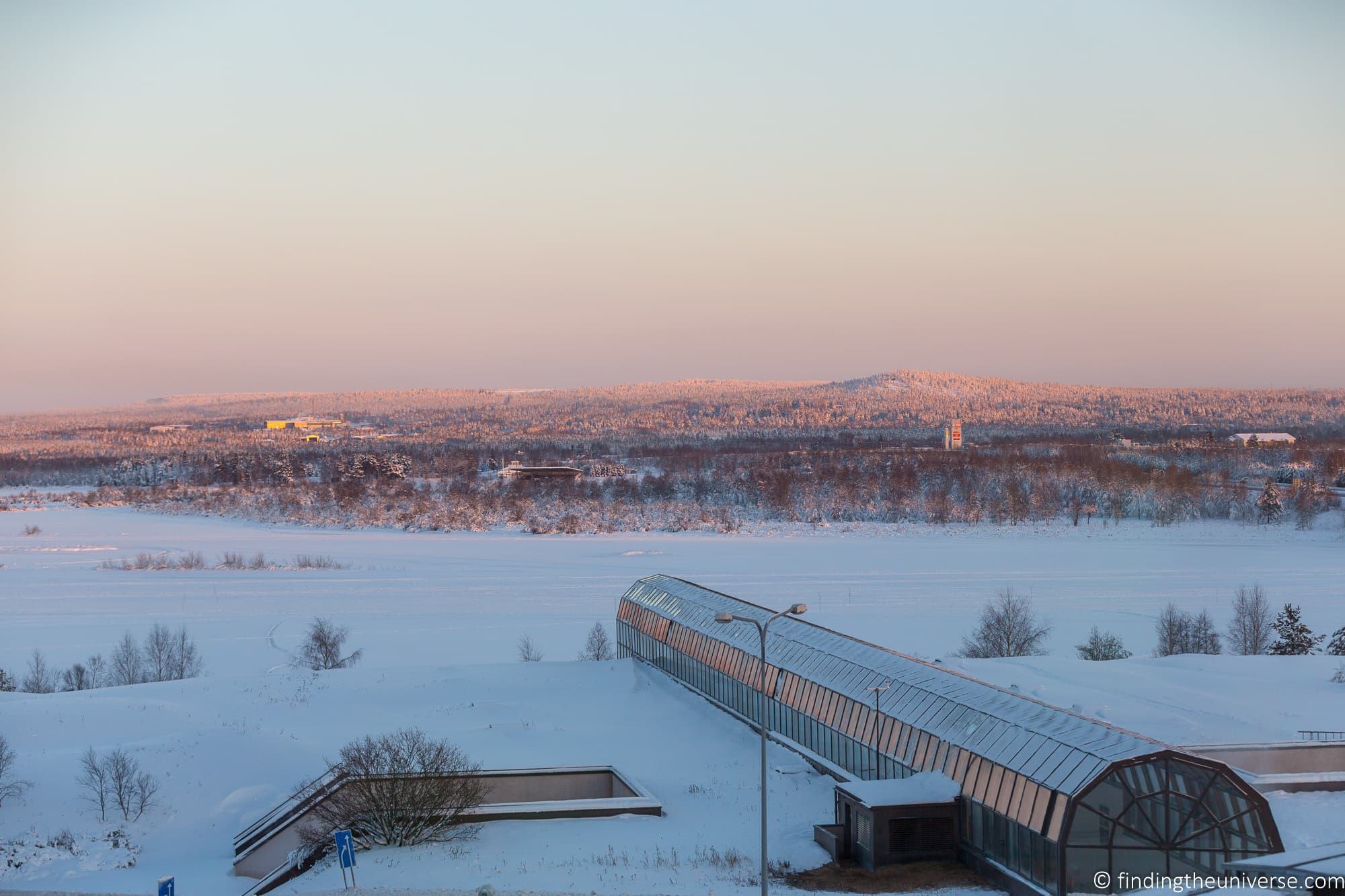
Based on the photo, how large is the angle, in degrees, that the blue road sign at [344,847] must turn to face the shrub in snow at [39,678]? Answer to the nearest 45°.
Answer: approximately 180°

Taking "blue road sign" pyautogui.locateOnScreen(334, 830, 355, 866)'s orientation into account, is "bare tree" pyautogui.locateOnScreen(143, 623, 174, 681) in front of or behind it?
behind

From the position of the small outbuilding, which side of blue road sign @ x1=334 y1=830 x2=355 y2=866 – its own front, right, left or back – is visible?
left

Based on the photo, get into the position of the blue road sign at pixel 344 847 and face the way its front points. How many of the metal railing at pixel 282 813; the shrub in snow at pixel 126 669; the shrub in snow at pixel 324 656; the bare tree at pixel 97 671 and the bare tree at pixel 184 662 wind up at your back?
5

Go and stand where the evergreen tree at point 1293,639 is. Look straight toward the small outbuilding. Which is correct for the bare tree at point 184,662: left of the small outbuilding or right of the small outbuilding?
right

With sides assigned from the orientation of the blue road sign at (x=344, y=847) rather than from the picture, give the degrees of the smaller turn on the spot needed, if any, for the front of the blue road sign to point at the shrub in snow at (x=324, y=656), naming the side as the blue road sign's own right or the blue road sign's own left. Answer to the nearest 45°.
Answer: approximately 180°

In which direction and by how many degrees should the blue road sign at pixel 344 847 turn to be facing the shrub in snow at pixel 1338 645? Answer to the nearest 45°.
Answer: approximately 90° to its left

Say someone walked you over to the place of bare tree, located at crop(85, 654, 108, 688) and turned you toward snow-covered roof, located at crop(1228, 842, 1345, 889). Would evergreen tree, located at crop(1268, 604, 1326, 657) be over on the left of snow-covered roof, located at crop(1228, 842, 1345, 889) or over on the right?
left

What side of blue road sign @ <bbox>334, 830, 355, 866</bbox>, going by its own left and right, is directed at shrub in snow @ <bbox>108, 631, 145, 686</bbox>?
back

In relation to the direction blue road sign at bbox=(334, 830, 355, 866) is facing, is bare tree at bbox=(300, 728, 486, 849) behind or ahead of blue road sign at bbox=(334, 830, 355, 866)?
behind

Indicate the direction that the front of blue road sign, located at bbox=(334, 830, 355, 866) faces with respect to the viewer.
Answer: facing the viewer

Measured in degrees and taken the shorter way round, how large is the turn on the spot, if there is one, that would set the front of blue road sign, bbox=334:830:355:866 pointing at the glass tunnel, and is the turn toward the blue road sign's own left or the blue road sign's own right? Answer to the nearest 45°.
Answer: approximately 90° to the blue road sign's own left

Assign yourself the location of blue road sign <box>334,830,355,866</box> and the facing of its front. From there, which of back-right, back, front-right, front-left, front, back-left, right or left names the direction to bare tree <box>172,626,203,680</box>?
back

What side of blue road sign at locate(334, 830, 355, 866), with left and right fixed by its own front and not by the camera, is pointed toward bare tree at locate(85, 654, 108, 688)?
back

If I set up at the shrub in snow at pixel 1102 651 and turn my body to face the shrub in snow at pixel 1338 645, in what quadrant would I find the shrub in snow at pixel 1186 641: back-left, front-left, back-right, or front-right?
front-left

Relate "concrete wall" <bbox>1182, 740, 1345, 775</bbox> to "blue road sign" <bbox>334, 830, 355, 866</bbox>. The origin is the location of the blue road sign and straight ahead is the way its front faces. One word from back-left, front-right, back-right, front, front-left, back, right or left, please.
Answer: left

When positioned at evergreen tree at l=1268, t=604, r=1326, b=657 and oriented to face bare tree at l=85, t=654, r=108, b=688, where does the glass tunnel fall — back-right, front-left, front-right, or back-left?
front-left

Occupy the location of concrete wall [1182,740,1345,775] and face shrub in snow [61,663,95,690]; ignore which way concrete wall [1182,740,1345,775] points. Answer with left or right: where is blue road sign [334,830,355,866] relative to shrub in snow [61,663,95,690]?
left
